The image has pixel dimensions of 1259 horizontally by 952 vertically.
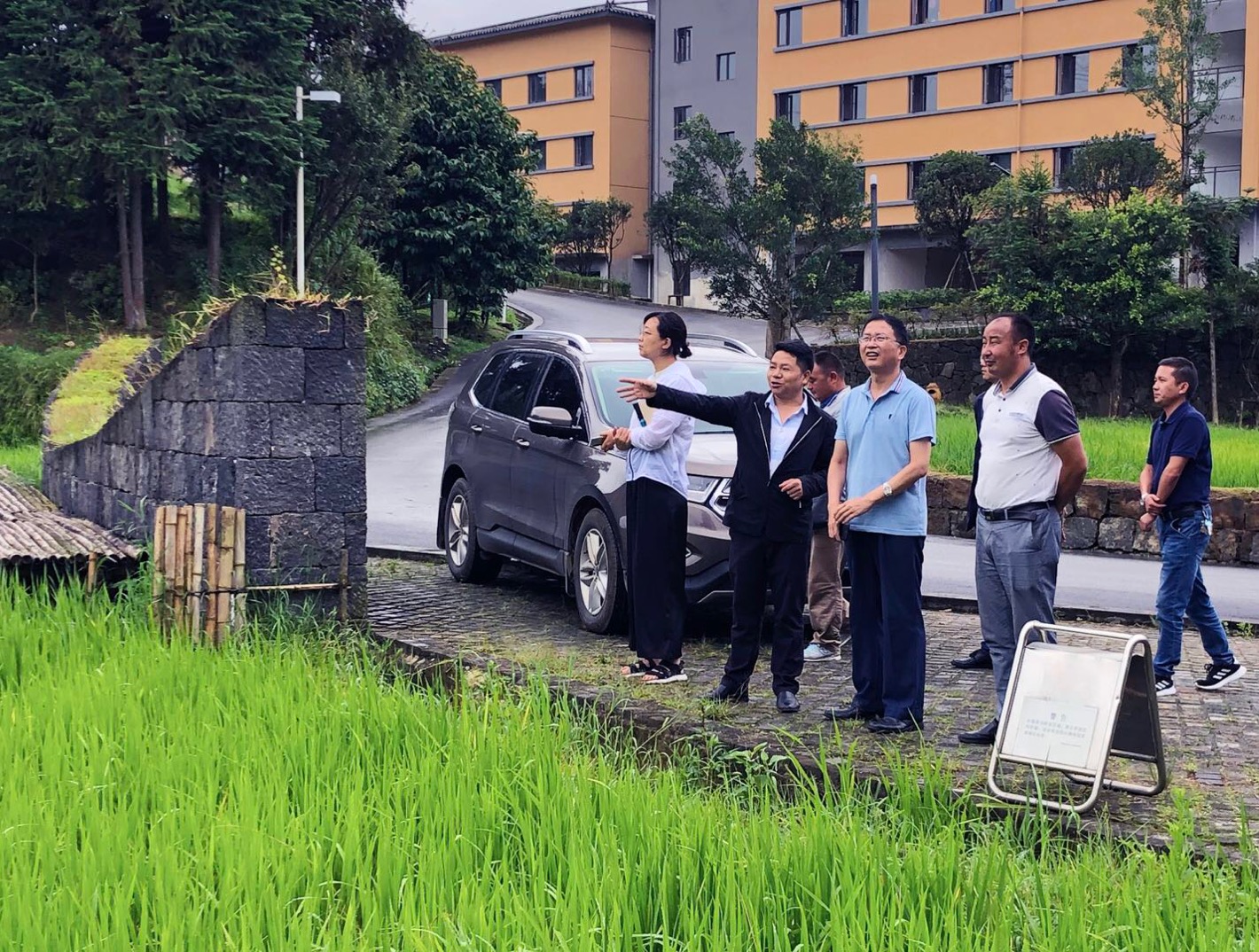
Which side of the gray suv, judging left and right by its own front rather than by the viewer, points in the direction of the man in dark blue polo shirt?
front

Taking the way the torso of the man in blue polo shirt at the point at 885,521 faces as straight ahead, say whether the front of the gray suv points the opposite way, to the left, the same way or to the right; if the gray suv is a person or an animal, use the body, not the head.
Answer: to the left

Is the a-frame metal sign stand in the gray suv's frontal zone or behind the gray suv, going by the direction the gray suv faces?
frontal zone

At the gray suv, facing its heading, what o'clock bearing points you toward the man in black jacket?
The man in black jacket is roughly at 1 o'clock from the gray suv.

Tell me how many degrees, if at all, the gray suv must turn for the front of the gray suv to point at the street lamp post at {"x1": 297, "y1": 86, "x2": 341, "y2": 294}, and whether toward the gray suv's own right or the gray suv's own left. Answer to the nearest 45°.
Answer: approximately 135° to the gray suv's own left

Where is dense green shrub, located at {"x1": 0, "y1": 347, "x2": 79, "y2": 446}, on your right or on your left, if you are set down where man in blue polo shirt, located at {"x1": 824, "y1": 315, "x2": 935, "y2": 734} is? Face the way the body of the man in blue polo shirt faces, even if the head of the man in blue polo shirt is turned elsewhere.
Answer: on your right

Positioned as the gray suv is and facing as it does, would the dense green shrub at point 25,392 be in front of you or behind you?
behind

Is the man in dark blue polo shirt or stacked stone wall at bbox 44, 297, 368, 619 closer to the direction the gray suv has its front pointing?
the man in dark blue polo shirt

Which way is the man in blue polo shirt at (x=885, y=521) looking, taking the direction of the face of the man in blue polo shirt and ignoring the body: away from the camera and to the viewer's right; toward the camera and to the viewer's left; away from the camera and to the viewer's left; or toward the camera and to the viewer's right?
toward the camera and to the viewer's left

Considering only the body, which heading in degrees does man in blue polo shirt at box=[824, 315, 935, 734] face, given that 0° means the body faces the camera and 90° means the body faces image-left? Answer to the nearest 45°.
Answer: approximately 45°

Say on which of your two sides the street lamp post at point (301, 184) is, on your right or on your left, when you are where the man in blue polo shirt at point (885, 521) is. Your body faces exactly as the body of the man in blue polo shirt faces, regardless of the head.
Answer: on your right
